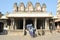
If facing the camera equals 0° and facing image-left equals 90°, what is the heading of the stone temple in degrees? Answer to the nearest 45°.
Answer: approximately 0°
